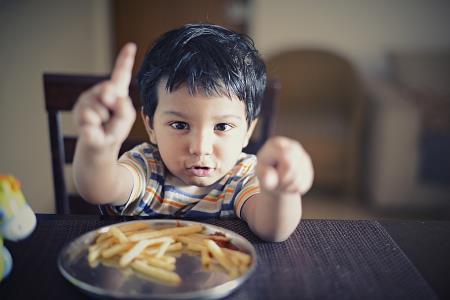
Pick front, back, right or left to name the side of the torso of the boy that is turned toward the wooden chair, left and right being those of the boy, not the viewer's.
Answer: back

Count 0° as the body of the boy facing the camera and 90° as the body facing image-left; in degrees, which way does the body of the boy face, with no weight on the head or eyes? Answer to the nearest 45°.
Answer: approximately 0°
